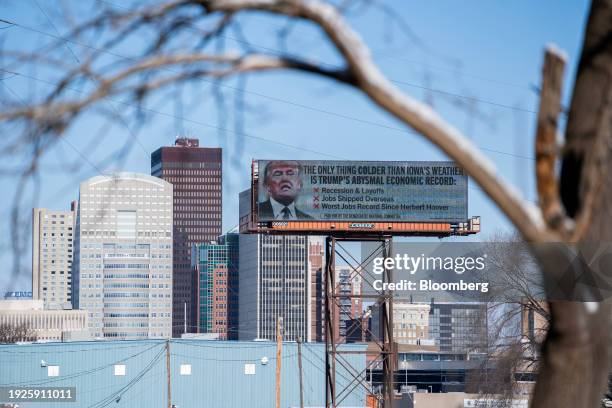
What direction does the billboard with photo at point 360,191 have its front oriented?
toward the camera
